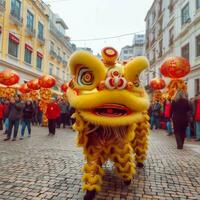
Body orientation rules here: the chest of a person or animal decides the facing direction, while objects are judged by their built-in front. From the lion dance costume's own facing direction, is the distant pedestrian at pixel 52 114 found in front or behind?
behind

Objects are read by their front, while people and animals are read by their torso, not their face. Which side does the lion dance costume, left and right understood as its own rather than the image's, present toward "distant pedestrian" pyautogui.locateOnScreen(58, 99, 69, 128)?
back

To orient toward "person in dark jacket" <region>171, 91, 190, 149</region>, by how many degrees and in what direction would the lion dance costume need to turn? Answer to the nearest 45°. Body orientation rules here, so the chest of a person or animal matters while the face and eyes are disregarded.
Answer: approximately 135° to its left

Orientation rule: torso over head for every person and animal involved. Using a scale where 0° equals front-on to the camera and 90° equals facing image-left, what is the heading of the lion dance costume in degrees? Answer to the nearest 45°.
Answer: approximately 0°

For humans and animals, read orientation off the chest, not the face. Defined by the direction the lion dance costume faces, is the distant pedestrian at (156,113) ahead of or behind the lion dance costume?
behind

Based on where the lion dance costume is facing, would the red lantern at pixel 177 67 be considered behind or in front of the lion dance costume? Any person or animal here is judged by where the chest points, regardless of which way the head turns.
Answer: behind
